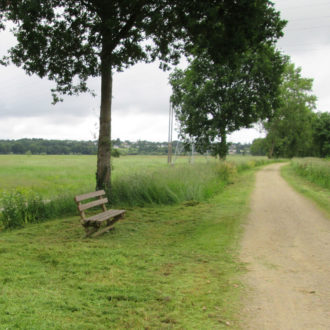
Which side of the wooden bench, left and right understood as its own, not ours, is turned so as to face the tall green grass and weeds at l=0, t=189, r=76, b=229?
back

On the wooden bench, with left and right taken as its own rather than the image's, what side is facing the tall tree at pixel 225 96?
left

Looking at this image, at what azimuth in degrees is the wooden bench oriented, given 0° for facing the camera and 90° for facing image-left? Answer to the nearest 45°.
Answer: approximately 315°
